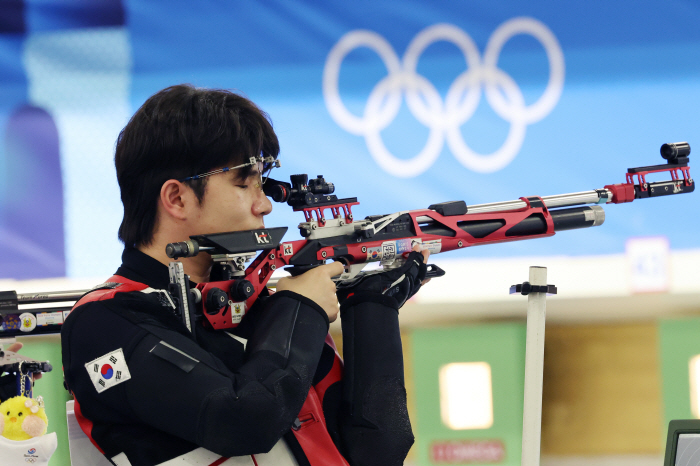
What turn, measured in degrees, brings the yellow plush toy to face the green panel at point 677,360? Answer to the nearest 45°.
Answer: approximately 135° to its left

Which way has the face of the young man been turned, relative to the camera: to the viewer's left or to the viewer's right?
to the viewer's right

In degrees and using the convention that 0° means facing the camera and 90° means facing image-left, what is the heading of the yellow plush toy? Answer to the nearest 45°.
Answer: approximately 45°

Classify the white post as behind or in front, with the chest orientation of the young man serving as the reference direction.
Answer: in front

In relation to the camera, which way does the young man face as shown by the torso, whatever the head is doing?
to the viewer's right
